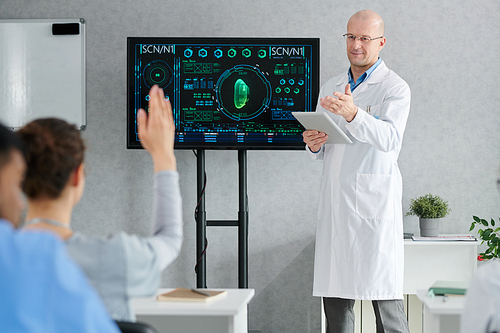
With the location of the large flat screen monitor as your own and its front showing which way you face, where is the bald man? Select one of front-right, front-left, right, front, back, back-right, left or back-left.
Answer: front-left

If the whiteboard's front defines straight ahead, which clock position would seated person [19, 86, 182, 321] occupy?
The seated person is roughly at 12 o'clock from the whiteboard.

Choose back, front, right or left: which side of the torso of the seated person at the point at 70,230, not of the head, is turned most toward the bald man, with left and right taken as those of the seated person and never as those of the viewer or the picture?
front

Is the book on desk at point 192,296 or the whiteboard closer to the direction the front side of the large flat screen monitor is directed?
the book on desk

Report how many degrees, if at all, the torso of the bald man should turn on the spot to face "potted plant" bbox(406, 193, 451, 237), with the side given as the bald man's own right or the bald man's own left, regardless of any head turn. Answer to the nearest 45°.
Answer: approximately 180°

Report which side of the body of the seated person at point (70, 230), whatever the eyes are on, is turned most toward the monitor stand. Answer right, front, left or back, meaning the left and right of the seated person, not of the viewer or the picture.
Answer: front

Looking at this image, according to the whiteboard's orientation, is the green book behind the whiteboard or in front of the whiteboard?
in front

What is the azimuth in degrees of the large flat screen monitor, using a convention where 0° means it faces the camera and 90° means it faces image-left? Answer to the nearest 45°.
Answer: approximately 0°

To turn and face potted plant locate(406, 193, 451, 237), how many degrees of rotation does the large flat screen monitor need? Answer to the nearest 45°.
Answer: approximately 90° to its left

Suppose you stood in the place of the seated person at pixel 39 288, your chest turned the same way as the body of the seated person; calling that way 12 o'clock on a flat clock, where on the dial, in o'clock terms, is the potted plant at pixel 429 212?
The potted plant is roughly at 12 o'clock from the seated person.

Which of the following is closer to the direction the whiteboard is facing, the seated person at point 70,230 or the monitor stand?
the seated person

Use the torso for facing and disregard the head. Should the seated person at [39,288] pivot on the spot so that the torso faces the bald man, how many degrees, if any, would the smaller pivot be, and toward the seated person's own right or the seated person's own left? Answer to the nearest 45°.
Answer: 0° — they already face them

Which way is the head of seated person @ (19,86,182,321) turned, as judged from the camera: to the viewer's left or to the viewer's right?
to the viewer's right

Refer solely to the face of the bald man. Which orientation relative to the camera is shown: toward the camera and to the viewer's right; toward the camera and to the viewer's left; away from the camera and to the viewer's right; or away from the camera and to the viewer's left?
toward the camera and to the viewer's left

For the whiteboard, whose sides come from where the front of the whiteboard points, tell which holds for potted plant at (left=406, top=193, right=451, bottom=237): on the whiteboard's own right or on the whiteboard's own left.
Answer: on the whiteboard's own left
